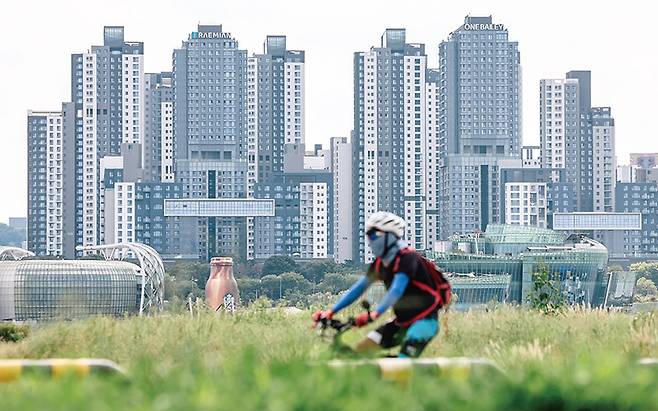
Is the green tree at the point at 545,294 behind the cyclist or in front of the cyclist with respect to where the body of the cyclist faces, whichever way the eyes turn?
behind

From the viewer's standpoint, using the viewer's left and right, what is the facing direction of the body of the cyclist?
facing the viewer and to the left of the viewer
